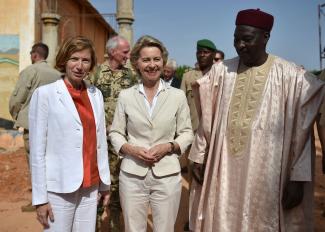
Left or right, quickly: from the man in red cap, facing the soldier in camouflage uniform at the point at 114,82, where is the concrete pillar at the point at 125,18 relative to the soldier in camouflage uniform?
right

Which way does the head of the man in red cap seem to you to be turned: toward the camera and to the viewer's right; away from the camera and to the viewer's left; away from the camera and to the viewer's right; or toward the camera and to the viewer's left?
toward the camera and to the viewer's left

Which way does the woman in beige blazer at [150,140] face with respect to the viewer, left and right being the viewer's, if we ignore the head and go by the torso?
facing the viewer

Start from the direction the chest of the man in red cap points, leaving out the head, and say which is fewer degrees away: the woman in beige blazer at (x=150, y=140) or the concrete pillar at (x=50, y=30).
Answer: the woman in beige blazer

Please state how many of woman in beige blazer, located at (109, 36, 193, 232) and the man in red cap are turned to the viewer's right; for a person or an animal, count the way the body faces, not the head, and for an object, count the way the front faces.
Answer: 0

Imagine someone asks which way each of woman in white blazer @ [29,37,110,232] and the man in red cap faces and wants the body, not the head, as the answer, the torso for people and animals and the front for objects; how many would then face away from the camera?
0

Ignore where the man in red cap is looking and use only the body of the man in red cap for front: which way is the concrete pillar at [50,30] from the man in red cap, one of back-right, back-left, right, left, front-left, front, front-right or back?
right

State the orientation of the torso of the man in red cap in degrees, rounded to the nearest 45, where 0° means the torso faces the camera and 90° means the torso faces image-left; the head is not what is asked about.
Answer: approximately 45°

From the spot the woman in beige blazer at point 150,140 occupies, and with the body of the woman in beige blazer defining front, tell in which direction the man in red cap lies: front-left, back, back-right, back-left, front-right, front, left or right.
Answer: left

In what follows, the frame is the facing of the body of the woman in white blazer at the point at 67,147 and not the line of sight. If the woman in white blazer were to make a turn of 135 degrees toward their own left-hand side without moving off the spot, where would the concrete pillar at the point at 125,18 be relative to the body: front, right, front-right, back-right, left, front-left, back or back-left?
front

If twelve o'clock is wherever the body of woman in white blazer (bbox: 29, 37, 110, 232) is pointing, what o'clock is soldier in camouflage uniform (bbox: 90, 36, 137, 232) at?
The soldier in camouflage uniform is roughly at 8 o'clock from the woman in white blazer.

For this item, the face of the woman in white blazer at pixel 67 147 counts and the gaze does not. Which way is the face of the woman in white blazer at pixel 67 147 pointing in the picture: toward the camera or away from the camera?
toward the camera

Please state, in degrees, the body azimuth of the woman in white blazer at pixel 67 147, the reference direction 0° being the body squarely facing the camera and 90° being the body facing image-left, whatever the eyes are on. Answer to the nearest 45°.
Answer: approximately 315°

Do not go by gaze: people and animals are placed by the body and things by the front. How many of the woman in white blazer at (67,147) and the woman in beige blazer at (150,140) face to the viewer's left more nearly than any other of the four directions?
0

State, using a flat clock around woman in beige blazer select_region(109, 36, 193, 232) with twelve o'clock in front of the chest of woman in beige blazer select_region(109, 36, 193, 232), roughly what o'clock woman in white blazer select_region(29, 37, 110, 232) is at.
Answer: woman in white blazer select_region(29, 37, 110, 232) is roughly at 2 o'clock from woman in beige blazer select_region(109, 36, 193, 232).
